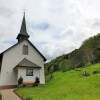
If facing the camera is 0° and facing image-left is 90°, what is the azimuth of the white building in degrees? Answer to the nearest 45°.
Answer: approximately 0°
